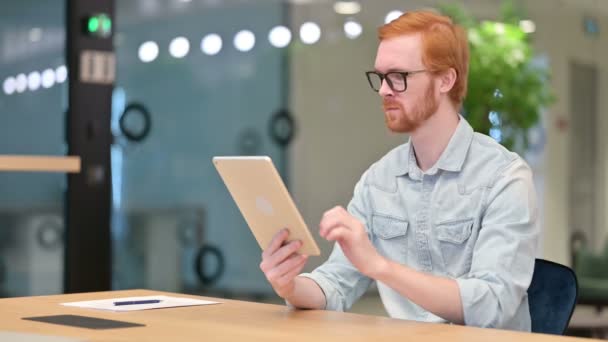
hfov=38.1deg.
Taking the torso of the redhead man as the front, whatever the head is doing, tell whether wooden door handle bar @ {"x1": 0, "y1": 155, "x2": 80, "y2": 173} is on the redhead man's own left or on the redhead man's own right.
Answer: on the redhead man's own right

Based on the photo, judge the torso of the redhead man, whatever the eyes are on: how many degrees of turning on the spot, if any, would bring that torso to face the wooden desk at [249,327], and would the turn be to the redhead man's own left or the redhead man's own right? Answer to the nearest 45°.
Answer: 0° — they already face it

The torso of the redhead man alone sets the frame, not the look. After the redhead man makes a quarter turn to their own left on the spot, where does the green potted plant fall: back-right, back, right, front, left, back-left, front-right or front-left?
back-left

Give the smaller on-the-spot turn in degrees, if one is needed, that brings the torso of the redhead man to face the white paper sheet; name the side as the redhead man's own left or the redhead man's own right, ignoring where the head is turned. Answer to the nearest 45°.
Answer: approximately 45° to the redhead man's own right

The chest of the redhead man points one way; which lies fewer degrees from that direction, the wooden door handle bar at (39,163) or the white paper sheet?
the white paper sheet
